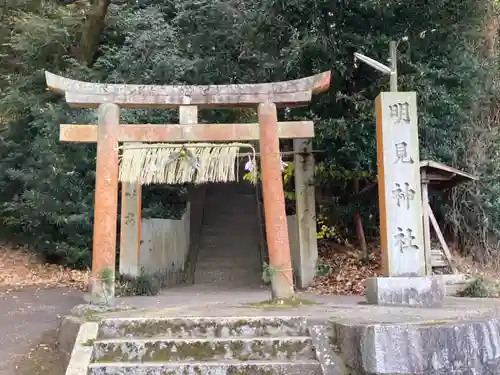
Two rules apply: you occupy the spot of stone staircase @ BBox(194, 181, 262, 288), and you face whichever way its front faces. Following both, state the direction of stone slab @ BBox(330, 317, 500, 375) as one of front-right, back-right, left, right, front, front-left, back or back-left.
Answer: front

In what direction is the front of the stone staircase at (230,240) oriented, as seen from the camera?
facing the viewer

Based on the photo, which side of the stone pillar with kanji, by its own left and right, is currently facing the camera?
front

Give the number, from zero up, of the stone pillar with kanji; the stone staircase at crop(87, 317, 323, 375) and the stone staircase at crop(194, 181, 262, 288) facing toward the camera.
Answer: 3

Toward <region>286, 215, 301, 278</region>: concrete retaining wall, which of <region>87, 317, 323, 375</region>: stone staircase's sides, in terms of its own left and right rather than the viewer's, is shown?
back

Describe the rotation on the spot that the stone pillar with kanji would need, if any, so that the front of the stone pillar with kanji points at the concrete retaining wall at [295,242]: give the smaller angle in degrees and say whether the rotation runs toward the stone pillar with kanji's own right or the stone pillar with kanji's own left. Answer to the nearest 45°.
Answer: approximately 135° to the stone pillar with kanji's own right
